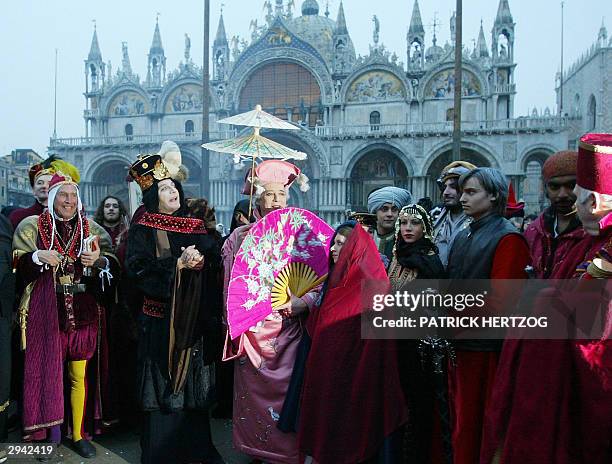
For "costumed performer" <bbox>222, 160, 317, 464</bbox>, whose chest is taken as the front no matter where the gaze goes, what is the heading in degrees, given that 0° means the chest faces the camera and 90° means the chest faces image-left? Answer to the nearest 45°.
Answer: approximately 0°

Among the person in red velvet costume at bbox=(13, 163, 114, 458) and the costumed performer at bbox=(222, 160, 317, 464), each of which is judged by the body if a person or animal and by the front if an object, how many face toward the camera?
2

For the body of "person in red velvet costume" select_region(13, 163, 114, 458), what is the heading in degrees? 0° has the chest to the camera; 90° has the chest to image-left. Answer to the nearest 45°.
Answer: approximately 0°

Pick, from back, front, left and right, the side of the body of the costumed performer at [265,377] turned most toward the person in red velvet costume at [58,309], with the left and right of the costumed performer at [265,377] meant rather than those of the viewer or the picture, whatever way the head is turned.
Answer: right

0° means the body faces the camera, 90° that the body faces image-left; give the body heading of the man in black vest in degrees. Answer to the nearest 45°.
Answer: approximately 45°
